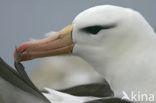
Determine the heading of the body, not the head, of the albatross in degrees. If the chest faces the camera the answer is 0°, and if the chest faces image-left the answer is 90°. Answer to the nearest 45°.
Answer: approximately 90°
